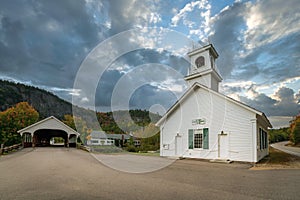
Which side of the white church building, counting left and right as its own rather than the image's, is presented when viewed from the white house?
right

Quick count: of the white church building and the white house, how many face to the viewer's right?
0

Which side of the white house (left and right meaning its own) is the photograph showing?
front

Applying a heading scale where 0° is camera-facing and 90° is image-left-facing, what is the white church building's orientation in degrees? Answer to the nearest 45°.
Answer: approximately 45°
